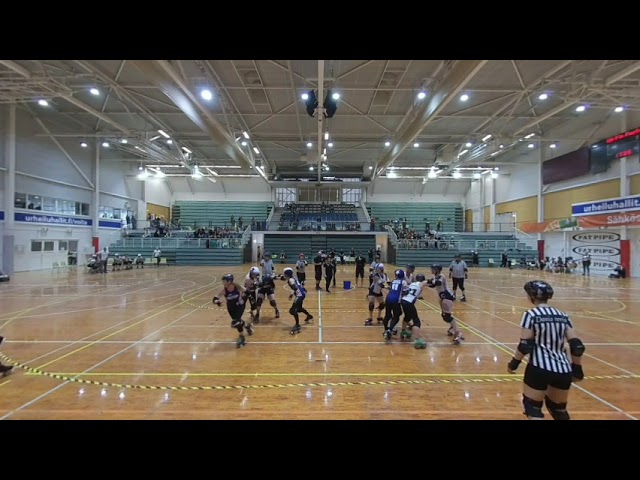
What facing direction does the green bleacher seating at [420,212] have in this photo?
toward the camera

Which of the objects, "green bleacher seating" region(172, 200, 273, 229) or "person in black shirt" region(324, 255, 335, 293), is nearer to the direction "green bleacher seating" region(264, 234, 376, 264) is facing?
the person in black shirt

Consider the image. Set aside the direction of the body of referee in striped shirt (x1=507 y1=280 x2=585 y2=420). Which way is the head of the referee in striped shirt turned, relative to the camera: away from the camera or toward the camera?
away from the camera

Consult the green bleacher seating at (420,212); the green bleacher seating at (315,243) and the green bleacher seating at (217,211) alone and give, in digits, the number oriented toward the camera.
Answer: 3

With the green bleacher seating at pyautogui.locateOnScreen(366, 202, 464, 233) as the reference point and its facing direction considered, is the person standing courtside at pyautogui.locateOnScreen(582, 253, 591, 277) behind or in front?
in front

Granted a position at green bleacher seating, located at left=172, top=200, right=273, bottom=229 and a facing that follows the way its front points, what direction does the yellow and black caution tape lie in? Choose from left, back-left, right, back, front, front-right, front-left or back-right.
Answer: front

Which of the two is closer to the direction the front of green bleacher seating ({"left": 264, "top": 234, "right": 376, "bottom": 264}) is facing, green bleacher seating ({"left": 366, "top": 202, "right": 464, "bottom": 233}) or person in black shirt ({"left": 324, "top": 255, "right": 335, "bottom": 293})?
the person in black shirt

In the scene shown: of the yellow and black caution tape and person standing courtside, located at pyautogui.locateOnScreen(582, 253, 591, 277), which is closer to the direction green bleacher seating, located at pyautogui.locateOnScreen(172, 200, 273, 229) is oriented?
the yellow and black caution tape

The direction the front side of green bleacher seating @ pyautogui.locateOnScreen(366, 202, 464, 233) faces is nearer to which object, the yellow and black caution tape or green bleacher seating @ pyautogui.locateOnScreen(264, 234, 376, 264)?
the yellow and black caution tape

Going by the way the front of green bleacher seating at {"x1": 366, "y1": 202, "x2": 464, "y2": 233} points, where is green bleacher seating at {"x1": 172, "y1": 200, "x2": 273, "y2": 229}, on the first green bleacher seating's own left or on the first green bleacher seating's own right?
on the first green bleacher seating's own right

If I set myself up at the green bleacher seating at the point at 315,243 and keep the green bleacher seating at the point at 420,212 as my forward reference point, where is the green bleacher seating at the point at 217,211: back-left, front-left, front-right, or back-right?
back-left

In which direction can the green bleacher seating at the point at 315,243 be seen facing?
toward the camera

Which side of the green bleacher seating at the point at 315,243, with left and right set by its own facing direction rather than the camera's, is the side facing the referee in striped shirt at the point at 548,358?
front

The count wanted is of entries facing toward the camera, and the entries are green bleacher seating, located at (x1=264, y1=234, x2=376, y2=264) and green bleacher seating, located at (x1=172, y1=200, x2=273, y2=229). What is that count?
2
